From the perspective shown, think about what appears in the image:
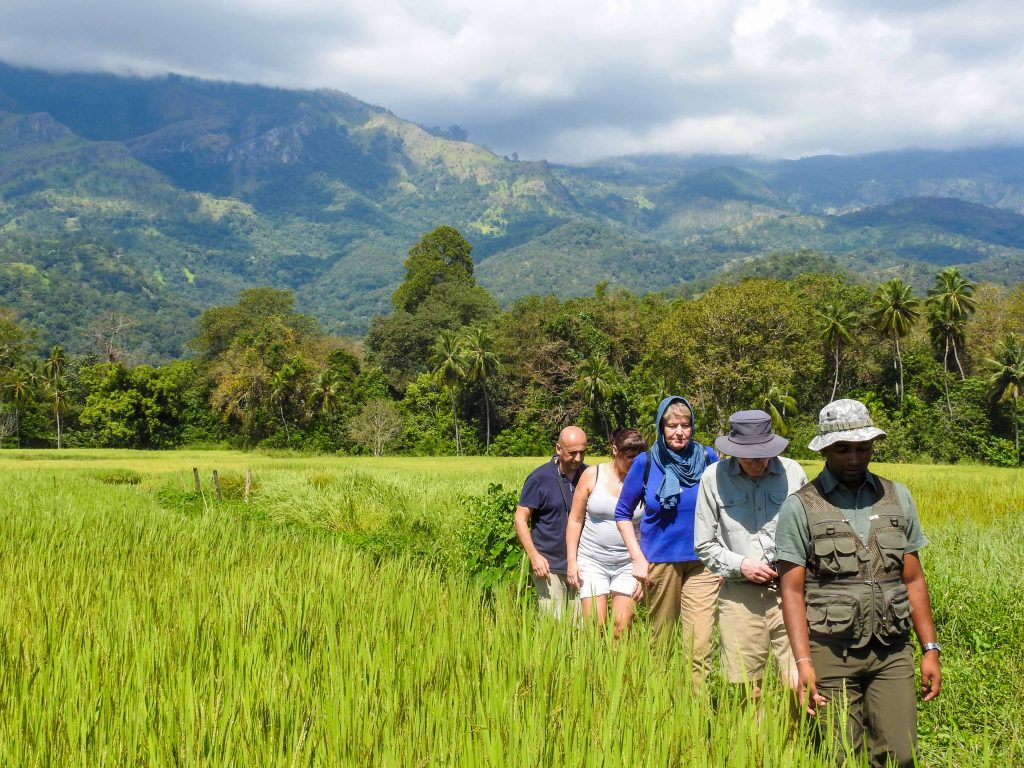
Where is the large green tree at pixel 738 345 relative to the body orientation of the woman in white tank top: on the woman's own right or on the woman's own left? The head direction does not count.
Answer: on the woman's own left

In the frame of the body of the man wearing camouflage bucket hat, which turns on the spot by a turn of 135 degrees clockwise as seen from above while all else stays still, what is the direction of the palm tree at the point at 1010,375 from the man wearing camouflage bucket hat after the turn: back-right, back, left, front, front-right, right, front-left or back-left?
front-right

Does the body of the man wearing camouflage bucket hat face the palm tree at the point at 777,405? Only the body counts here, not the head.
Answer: no

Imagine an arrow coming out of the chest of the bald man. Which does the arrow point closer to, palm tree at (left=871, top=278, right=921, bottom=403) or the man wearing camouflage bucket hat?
the man wearing camouflage bucket hat

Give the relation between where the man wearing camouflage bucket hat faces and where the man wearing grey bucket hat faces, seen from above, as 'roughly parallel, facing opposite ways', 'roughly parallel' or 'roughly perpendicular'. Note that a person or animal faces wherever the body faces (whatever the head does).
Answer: roughly parallel

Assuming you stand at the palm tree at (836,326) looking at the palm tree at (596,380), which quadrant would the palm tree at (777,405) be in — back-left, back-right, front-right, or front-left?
front-left

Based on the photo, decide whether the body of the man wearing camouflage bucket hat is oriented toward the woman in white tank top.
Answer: no

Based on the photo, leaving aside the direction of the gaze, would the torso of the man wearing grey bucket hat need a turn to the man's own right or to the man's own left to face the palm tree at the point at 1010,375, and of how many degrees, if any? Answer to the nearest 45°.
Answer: approximately 180°

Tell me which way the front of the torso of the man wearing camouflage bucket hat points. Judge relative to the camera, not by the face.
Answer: toward the camera

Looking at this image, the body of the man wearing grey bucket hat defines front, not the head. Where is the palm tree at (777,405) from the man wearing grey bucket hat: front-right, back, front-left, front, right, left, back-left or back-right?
back

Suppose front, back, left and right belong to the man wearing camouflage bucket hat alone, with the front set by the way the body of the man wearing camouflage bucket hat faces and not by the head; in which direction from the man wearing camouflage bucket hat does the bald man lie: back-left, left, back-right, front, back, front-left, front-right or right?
back-right

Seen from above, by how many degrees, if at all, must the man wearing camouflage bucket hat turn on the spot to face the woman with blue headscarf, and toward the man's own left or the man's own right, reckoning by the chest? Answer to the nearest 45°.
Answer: approximately 135° to the man's own right

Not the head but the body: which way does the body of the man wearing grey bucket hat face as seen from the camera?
toward the camera

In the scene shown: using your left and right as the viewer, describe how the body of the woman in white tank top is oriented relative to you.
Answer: facing the viewer and to the right of the viewer

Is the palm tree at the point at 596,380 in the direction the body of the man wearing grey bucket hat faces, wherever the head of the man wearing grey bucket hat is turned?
no

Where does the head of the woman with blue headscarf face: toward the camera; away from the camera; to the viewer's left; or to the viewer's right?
toward the camera
